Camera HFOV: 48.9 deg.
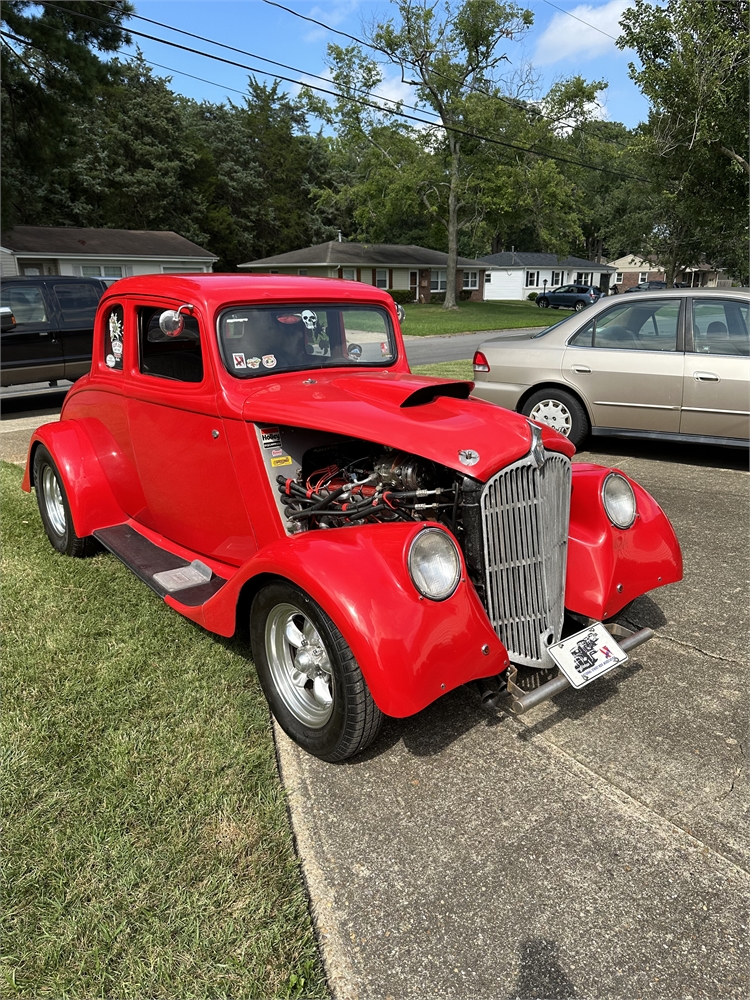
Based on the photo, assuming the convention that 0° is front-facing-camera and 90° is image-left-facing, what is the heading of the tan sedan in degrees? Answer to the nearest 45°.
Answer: approximately 270°

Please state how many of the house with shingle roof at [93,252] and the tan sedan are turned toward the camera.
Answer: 1

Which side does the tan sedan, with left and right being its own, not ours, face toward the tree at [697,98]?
left

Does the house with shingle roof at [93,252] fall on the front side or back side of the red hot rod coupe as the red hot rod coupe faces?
on the back side

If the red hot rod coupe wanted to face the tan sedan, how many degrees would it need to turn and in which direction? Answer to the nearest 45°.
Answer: approximately 90° to its left

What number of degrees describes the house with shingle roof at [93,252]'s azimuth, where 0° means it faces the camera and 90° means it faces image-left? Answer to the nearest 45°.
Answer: approximately 0°

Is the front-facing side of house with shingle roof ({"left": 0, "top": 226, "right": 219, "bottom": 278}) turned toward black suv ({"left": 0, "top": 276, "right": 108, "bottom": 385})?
yes

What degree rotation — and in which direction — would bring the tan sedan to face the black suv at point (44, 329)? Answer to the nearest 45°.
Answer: approximately 180°

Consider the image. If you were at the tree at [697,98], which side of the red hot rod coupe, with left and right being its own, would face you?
left
